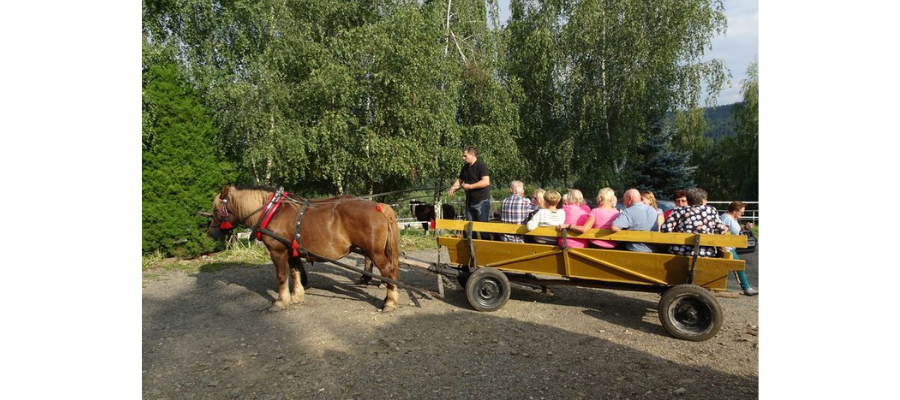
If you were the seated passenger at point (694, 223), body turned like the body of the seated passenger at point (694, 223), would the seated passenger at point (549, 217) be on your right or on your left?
on your left

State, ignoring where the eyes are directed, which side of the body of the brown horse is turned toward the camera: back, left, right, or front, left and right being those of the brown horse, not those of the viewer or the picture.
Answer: left

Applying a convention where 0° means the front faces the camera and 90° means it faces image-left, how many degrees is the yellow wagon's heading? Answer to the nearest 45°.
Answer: approximately 90°

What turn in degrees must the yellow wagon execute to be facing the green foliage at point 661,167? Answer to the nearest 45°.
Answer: approximately 90° to its right

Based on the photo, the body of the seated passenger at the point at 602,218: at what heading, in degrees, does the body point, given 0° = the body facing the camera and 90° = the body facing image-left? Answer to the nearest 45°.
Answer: approximately 180°

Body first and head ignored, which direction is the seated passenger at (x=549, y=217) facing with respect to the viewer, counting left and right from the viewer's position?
facing away from the viewer

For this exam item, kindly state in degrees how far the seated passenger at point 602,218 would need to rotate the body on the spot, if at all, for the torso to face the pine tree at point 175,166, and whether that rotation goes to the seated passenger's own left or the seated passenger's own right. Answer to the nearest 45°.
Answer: approximately 90° to the seated passenger's own left

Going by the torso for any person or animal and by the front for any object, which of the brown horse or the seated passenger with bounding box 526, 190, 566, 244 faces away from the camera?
the seated passenger
